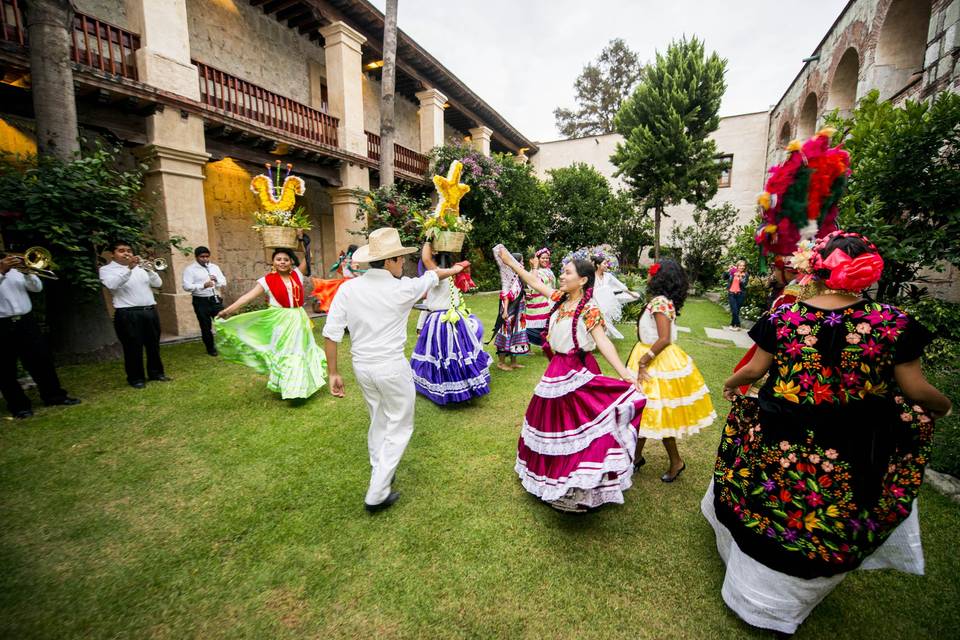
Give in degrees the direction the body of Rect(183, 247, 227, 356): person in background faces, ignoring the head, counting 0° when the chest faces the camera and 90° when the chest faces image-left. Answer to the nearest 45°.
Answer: approximately 315°

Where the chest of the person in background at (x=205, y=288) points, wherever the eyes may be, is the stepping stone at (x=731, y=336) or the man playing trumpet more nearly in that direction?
the stepping stone

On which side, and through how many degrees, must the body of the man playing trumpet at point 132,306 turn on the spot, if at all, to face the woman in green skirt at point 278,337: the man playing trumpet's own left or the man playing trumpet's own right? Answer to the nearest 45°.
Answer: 0° — they already face them

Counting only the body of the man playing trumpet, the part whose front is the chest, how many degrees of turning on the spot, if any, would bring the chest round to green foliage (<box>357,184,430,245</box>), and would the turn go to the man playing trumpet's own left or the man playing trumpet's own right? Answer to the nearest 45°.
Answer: approximately 45° to the man playing trumpet's own left

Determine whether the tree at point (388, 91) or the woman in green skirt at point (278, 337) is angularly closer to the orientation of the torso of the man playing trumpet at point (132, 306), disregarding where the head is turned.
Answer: the woman in green skirt

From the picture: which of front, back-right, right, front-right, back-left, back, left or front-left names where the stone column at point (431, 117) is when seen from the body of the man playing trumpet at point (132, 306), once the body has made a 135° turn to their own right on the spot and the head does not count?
back-right

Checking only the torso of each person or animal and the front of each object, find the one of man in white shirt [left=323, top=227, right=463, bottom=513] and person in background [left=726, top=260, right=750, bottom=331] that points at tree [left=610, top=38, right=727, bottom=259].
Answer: the man in white shirt

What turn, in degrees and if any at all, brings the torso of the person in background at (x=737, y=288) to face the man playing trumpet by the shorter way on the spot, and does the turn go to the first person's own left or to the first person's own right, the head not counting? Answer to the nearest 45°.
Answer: approximately 45° to the first person's own right

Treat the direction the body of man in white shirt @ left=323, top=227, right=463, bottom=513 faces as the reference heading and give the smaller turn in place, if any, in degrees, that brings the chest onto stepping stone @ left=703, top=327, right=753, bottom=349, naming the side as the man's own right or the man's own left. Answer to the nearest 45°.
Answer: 0° — they already face it

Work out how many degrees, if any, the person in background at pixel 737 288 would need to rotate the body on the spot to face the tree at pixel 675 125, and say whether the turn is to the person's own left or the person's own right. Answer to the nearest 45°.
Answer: approximately 180°
